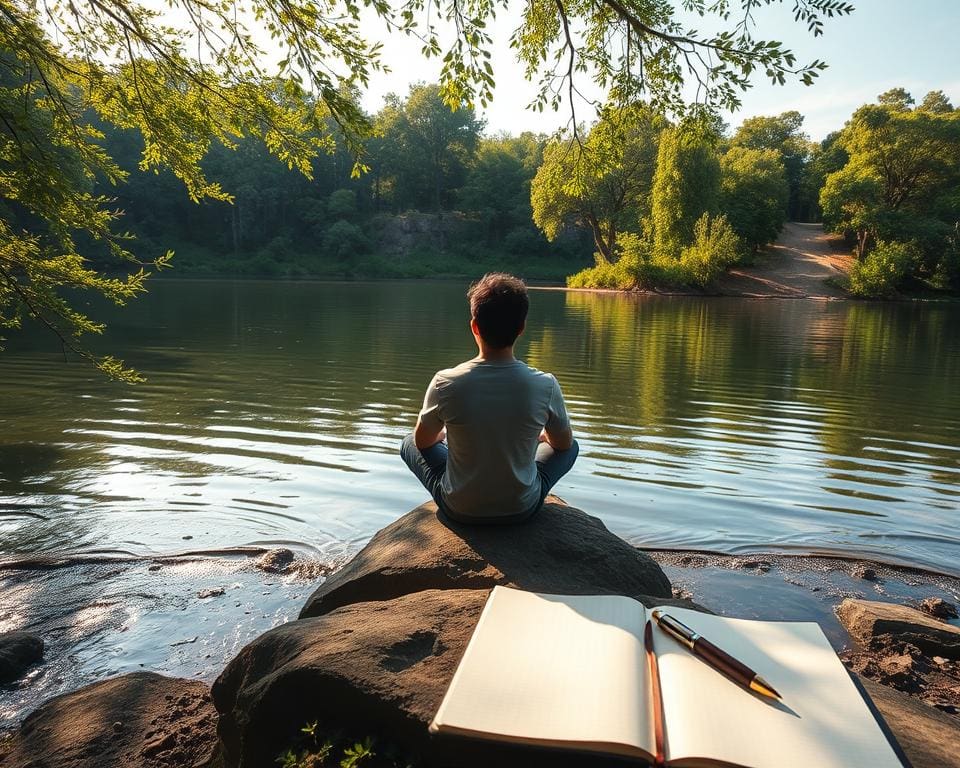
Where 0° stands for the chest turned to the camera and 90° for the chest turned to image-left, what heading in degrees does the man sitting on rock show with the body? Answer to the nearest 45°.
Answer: approximately 180°

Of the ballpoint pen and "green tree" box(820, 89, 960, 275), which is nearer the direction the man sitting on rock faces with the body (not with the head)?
the green tree

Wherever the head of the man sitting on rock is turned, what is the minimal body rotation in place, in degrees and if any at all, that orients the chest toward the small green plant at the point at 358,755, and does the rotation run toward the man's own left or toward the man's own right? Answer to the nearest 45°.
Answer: approximately 180°

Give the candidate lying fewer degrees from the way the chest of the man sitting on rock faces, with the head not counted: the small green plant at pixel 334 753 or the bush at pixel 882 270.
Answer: the bush

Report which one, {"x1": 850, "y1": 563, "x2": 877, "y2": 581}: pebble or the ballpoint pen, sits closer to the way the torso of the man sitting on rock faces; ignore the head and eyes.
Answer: the pebble

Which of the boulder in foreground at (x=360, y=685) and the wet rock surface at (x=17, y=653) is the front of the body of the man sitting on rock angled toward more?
the wet rock surface

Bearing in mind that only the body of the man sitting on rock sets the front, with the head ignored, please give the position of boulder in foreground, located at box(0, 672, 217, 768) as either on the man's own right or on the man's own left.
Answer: on the man's own left

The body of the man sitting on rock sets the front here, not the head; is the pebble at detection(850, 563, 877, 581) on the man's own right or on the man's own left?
on the man's own right

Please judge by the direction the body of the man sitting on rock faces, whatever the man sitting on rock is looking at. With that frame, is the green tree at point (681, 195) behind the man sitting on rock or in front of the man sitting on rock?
in front

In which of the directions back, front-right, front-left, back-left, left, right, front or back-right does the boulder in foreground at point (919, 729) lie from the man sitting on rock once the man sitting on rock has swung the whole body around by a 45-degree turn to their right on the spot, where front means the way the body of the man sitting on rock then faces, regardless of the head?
right

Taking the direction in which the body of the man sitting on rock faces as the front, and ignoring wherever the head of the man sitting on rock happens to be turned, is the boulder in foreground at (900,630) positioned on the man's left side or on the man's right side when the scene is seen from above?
on the man's right side

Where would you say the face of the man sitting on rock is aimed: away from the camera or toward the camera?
away from the camera

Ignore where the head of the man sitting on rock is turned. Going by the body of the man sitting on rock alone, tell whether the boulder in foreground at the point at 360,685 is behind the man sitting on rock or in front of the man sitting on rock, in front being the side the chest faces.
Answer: behind

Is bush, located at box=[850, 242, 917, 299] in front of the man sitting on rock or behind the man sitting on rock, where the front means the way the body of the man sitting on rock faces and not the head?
in front

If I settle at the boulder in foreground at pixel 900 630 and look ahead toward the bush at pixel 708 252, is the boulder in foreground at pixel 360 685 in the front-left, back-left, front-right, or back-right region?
back-left

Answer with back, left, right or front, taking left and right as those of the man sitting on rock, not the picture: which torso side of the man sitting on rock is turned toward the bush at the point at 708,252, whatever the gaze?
front

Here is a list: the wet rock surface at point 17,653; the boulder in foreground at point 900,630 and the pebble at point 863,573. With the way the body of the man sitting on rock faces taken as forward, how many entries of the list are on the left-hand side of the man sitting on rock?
1
